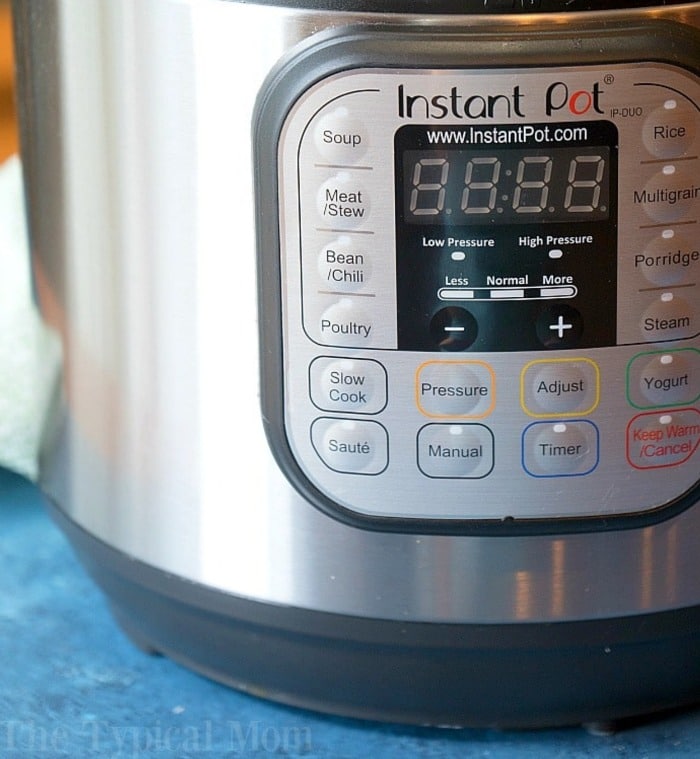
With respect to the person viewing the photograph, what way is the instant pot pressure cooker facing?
facing the viewer
